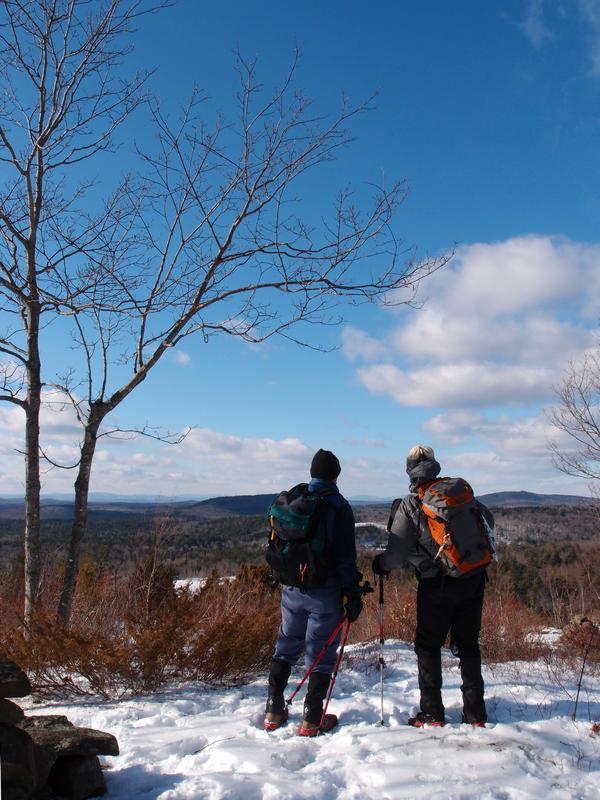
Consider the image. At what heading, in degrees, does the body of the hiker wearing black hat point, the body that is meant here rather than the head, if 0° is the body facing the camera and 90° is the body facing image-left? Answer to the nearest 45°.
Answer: approximately 225°

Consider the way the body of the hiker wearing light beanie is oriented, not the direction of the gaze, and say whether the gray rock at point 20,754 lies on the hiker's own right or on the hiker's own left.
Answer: on the hiker's own left

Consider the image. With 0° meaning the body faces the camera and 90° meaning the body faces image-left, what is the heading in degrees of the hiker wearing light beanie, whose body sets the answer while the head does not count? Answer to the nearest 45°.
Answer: approximately 135°

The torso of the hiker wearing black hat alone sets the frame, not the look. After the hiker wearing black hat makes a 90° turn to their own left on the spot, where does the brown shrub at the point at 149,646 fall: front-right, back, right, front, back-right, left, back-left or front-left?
front

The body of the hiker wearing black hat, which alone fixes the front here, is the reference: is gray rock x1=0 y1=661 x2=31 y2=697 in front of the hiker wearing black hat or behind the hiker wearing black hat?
behind

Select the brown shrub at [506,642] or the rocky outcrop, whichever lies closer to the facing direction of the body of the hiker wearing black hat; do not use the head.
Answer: the brown shrub

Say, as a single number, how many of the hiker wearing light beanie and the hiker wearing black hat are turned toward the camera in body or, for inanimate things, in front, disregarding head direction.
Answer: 0

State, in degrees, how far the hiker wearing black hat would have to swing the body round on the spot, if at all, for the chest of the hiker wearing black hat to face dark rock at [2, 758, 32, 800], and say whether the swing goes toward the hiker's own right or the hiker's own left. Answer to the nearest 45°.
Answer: approximately 180°

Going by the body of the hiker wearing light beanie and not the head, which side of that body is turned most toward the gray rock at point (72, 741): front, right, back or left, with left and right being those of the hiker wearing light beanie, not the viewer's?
left

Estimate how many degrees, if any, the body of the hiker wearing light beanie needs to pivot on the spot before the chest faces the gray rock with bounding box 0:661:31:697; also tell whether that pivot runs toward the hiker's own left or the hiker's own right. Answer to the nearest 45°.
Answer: approximately 90° to the hiker's own left

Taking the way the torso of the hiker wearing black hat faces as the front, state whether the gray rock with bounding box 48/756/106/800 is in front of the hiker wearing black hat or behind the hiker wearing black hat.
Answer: behind

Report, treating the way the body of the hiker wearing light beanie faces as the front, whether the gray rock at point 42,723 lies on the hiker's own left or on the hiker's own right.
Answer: on the hiker's own left

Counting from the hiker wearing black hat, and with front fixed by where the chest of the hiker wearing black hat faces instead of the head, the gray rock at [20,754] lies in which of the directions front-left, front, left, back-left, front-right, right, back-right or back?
back
